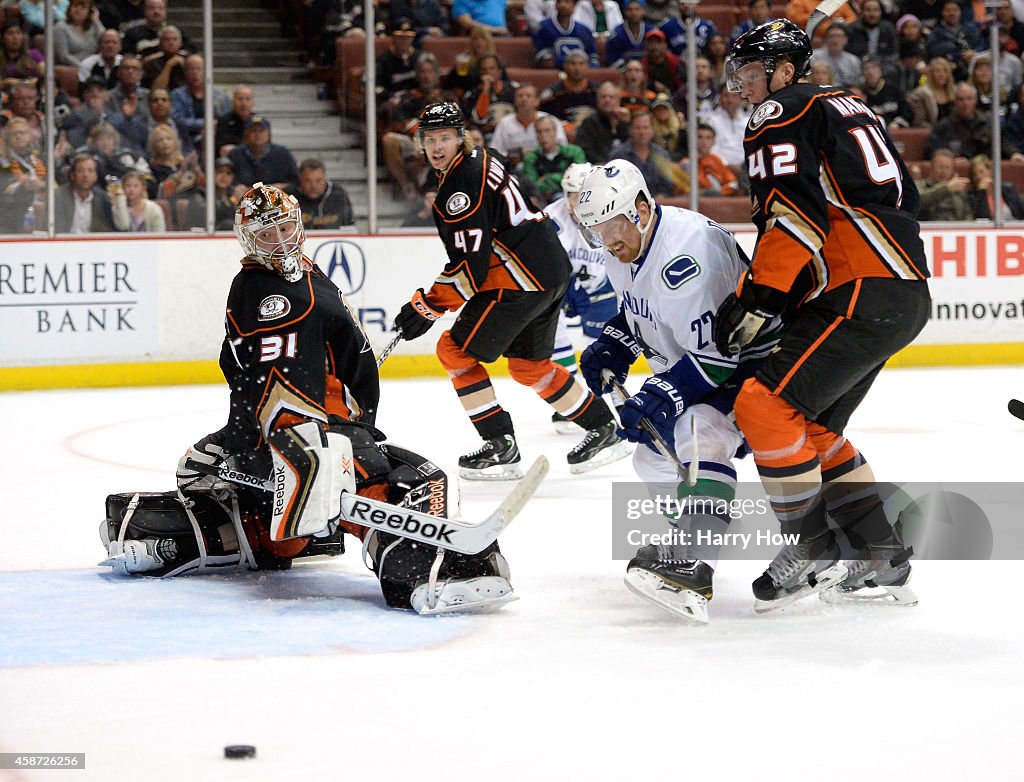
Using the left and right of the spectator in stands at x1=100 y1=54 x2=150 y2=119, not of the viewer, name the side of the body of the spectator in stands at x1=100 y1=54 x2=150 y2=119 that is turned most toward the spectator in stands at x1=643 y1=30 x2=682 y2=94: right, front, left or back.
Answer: left

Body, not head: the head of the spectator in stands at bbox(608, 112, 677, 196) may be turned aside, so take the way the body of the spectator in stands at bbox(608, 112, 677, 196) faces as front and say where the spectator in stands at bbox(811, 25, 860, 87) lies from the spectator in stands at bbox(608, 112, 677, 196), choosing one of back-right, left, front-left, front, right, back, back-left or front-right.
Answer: back-left
